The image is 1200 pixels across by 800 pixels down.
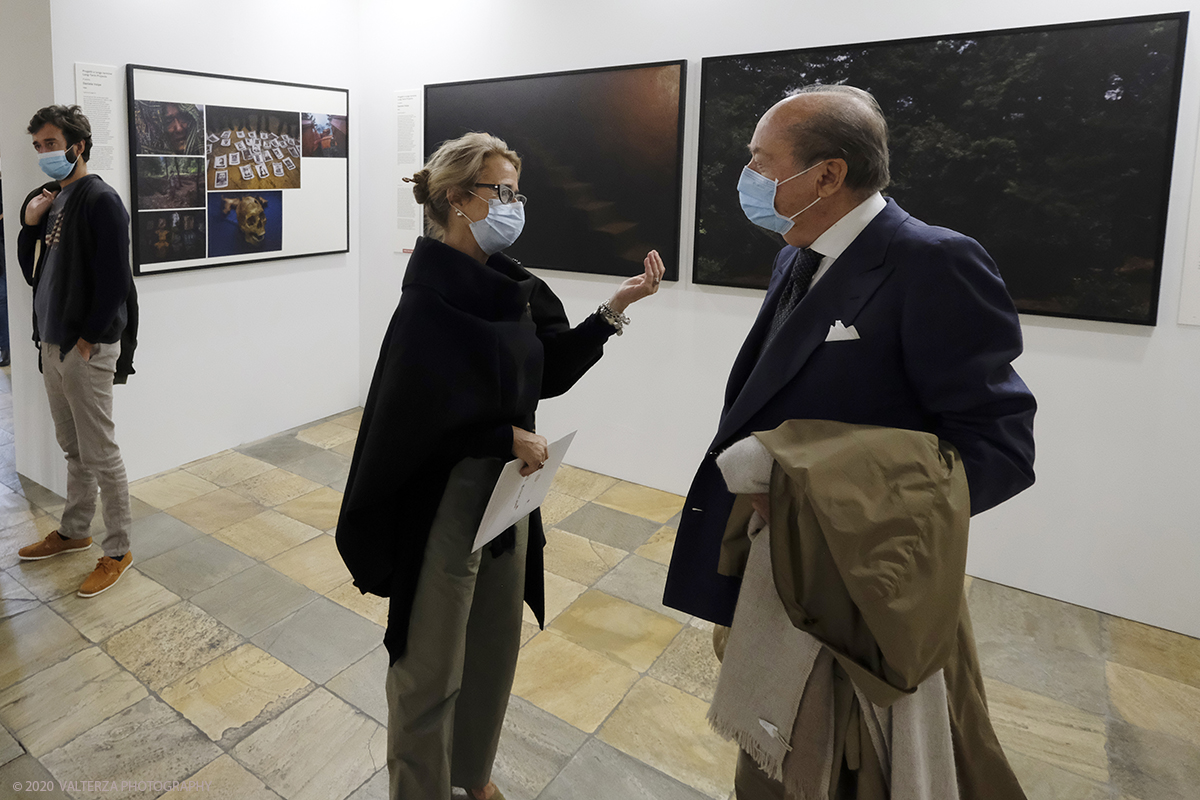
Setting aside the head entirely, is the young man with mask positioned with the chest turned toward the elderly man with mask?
no

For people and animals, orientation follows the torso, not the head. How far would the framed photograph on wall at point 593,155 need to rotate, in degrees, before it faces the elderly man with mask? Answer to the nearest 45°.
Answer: approximately 45° to its left

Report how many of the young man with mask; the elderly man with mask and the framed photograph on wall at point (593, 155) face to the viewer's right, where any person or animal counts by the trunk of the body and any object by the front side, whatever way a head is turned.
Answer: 0

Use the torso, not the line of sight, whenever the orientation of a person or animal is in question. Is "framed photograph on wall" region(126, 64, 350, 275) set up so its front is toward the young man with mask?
no

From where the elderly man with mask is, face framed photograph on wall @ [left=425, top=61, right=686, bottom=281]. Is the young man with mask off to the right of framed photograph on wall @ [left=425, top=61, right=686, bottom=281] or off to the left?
left

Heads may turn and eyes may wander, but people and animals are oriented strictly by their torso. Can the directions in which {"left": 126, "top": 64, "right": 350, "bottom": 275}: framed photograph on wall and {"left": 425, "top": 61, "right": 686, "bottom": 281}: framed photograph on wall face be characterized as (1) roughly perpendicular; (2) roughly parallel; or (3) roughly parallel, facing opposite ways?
roughly perpendicular

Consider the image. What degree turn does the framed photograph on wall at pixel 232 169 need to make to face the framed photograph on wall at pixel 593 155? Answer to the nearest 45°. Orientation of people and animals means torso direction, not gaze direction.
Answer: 0° — it already faces it

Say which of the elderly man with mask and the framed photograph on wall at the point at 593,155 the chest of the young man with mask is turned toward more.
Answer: the elderly man with mask

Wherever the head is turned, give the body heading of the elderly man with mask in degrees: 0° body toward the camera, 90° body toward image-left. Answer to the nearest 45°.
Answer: approximately 45°

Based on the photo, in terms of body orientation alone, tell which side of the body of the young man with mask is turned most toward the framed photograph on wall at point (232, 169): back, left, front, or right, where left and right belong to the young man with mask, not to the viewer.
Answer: back

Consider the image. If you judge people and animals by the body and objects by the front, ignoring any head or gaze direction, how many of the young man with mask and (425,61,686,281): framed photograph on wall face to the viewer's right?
0

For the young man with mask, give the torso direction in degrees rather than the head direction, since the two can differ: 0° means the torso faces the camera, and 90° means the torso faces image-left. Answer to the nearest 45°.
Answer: approximately 45°

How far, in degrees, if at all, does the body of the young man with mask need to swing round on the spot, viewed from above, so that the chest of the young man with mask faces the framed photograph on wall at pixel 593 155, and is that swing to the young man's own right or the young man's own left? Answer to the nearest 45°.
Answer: approximately 135° to the young man's own left

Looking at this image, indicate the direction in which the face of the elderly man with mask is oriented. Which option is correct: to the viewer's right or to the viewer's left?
to the viewer's left

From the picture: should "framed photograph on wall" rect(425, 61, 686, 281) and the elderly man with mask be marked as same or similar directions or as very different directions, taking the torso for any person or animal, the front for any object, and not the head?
same or similar directions

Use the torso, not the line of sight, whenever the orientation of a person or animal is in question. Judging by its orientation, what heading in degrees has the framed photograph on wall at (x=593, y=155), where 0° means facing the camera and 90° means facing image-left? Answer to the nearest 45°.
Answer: approximately 45°
